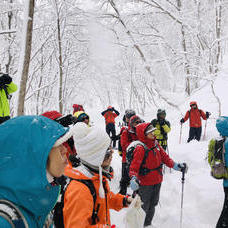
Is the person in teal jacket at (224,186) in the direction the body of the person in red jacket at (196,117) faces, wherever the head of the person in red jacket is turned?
yes

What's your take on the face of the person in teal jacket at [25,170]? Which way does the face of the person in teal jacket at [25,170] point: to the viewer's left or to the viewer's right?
to the viewer's right

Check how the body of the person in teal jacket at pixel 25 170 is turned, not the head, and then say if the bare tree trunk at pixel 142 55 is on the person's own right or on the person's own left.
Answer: on the person's own left

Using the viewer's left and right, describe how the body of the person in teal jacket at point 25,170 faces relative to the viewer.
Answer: facing to the right of the viewer

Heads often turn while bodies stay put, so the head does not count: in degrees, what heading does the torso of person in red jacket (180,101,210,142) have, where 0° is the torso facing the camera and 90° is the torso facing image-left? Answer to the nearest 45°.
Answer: approximately 0°

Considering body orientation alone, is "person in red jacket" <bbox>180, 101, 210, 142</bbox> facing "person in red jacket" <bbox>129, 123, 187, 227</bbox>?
yes

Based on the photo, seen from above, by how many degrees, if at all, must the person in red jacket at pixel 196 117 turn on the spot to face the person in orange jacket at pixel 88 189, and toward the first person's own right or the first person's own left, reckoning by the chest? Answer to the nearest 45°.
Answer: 0° — they already face them

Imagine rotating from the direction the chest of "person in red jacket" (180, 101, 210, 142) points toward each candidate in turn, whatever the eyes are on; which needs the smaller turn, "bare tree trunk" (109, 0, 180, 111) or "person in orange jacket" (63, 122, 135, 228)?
the person in orange jacket

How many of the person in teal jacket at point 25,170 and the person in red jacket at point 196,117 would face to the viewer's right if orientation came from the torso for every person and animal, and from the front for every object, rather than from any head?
1
